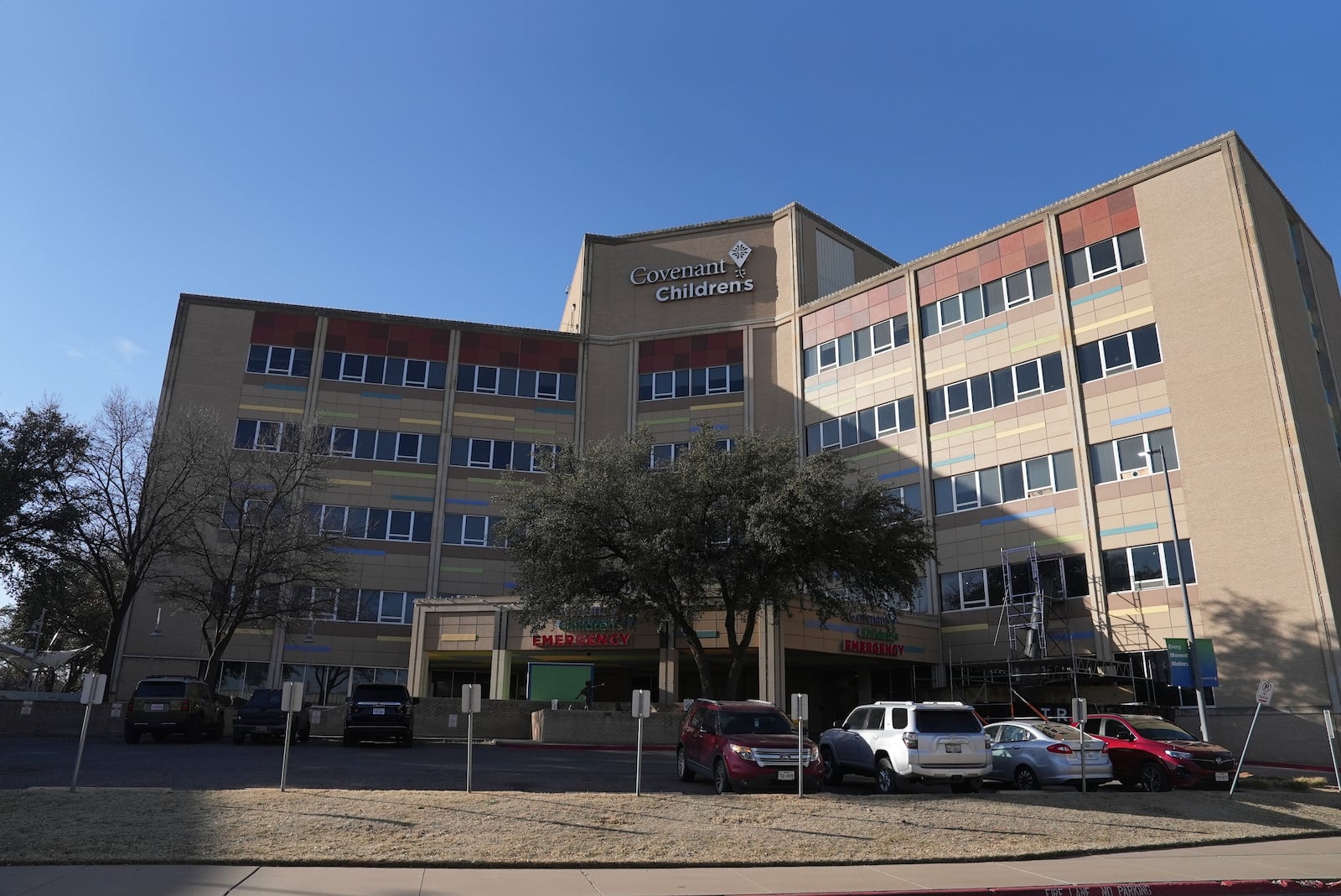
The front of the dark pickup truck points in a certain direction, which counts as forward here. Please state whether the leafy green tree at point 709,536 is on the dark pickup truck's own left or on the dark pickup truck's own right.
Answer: on the dark pickup truck's own right

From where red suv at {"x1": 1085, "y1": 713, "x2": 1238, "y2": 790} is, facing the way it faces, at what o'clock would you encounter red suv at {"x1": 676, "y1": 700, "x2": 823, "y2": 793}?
The red suv at {"x1": 676, "y1": 700, "x2": 823, "y2": 793} is roughly at 3 o'clock from the red suv at {"x1": 1085, "y1": 713, "x2": 1238, "y2": 790}.

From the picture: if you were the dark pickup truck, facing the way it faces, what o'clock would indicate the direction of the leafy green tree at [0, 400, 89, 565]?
The leafy green tree is roughly at 3 o'clock from the dark pickup truck.

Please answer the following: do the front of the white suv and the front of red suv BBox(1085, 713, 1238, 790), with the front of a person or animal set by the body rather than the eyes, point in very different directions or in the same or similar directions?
very different directions

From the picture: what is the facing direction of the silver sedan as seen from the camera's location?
facing away from the viewer and to the left of the viewer

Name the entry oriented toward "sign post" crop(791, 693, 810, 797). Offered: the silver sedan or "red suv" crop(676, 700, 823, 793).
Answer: the red suv

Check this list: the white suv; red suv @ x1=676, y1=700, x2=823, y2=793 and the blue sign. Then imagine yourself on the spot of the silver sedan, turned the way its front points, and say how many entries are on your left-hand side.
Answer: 2

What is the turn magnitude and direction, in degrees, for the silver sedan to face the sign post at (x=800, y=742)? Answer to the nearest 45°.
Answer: approximately 90° to its left
